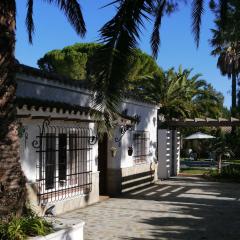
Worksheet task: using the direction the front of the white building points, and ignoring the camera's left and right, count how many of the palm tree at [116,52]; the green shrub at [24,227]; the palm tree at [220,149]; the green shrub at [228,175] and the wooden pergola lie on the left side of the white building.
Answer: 3

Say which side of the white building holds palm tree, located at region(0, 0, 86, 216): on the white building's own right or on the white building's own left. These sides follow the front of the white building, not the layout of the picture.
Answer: on the white building's own right

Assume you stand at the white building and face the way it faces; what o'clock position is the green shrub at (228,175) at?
The green shrub is roughly at 9 o'clock from the white building.

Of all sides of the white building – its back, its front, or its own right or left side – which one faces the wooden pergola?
left

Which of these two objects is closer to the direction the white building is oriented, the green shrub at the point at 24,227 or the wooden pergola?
the green shrub

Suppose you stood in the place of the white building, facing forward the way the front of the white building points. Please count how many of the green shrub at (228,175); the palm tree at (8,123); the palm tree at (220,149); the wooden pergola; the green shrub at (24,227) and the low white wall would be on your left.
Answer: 3

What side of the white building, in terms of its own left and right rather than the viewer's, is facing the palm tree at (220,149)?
left

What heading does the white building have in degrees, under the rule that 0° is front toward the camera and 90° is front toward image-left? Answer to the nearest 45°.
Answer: approximately 315°

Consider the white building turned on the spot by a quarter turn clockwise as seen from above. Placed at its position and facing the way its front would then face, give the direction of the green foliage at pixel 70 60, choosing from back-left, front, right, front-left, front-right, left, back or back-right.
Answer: back-right

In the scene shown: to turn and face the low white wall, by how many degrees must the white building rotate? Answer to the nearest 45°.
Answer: approximately 45° to its right

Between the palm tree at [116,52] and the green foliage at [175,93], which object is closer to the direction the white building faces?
the palm tree

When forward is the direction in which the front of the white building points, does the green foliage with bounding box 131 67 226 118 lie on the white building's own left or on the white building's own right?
on the white building's own left
